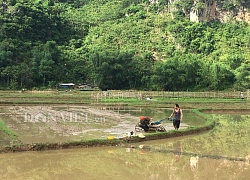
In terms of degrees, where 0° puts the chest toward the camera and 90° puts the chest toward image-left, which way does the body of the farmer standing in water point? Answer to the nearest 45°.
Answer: approximately 45°
